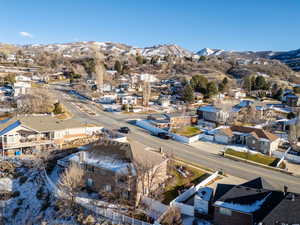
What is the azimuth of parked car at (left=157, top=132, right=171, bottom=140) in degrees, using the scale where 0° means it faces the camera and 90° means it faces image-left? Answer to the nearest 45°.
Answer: approximately 135°

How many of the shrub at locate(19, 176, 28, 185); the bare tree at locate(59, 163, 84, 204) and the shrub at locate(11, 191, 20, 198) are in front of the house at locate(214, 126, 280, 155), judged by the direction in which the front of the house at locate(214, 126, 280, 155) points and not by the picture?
3

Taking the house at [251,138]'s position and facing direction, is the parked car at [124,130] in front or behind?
in front

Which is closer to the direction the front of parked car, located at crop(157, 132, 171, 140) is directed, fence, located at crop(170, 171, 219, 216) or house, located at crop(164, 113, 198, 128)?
the house

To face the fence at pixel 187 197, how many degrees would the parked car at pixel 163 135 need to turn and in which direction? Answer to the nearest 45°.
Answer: approximately 135° to its left

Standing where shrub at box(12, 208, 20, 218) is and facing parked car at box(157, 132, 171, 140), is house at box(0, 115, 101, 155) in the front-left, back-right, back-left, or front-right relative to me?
front-left

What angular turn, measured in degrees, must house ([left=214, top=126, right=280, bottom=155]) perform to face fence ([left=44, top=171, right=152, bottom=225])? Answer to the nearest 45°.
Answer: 0° — it already faces it

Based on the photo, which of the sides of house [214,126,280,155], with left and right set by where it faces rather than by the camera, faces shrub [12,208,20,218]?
front

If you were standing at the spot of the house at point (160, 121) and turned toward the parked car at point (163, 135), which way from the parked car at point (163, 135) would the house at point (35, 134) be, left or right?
right

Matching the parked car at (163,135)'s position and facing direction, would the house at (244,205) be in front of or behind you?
behind

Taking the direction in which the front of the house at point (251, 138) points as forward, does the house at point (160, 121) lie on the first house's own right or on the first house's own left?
on the first house's own right

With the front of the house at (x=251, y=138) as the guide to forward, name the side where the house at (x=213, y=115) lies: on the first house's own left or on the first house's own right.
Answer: on the first house's own right

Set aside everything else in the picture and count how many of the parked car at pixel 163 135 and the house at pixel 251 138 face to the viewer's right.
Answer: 0

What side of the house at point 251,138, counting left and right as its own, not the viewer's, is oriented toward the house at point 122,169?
front

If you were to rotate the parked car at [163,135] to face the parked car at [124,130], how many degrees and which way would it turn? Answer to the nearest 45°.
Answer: approximately 45° to its left

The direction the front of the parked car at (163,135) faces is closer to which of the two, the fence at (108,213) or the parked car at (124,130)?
the parked car

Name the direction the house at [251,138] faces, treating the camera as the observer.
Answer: facing the viewer and to the left of the viewer
